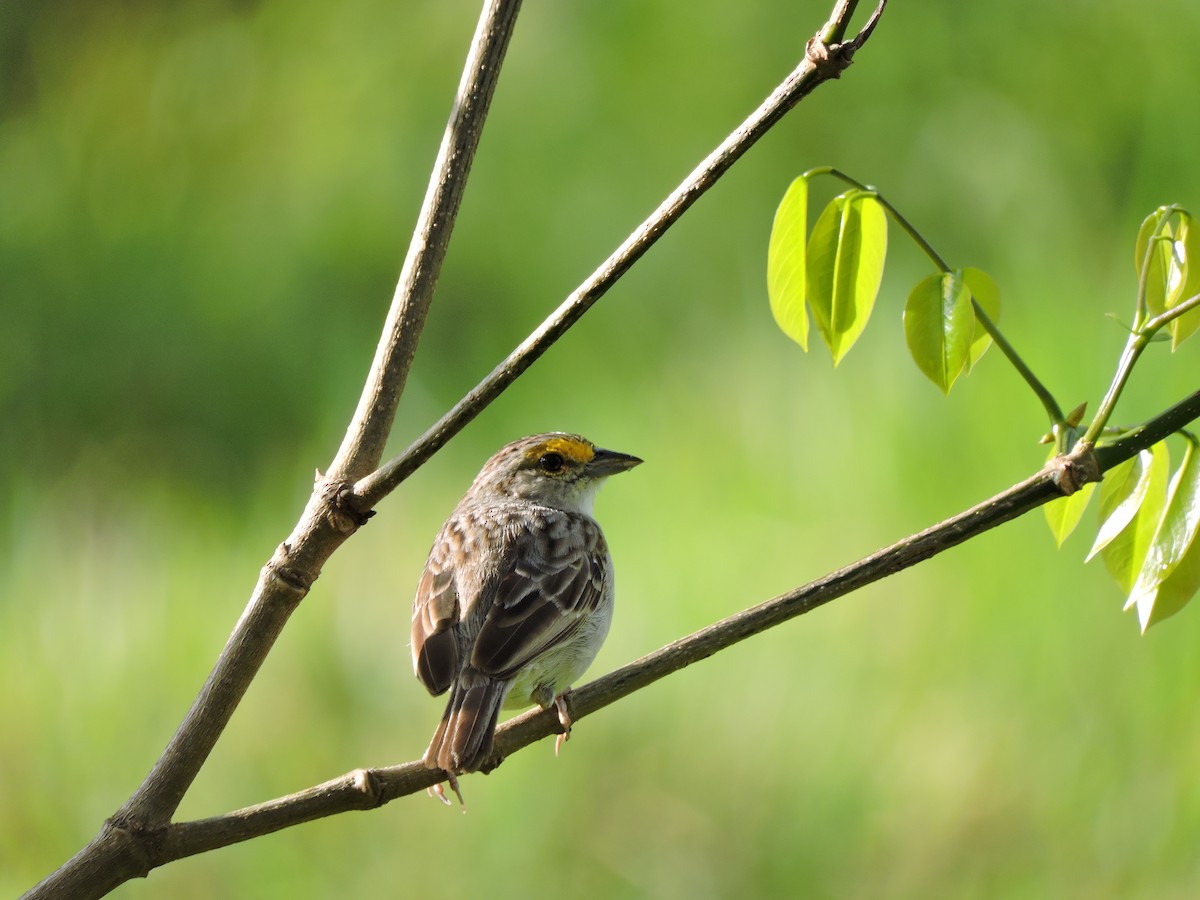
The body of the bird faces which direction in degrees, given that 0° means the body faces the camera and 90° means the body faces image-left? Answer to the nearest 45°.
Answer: approximately 225°

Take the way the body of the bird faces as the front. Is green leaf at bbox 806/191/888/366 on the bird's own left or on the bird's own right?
on the bird's own right

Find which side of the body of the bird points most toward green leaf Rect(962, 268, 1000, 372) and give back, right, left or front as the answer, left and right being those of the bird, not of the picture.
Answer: right

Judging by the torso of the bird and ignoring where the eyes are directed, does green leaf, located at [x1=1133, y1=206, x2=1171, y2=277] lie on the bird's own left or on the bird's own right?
on the bird's own right

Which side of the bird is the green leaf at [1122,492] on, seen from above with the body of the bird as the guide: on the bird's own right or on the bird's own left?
on the bird's own right

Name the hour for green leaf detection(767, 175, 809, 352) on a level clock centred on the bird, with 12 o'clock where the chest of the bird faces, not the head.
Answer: The green leaf is roughly at 2 o'clock from the bird.
